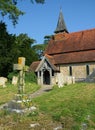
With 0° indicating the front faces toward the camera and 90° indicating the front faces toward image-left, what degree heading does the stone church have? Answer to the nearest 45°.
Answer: approximately 0°

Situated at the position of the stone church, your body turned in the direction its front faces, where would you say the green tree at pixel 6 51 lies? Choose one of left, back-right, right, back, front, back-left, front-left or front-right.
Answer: right
